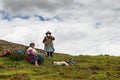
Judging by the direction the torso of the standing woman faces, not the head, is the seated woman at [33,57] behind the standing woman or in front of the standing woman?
in front

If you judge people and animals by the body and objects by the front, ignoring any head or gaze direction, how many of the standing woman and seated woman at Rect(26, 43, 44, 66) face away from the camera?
0

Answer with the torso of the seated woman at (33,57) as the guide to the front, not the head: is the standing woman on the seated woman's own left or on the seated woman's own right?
on the seated woman's own left

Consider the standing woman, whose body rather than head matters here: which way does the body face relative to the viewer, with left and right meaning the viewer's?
facing the viewer
